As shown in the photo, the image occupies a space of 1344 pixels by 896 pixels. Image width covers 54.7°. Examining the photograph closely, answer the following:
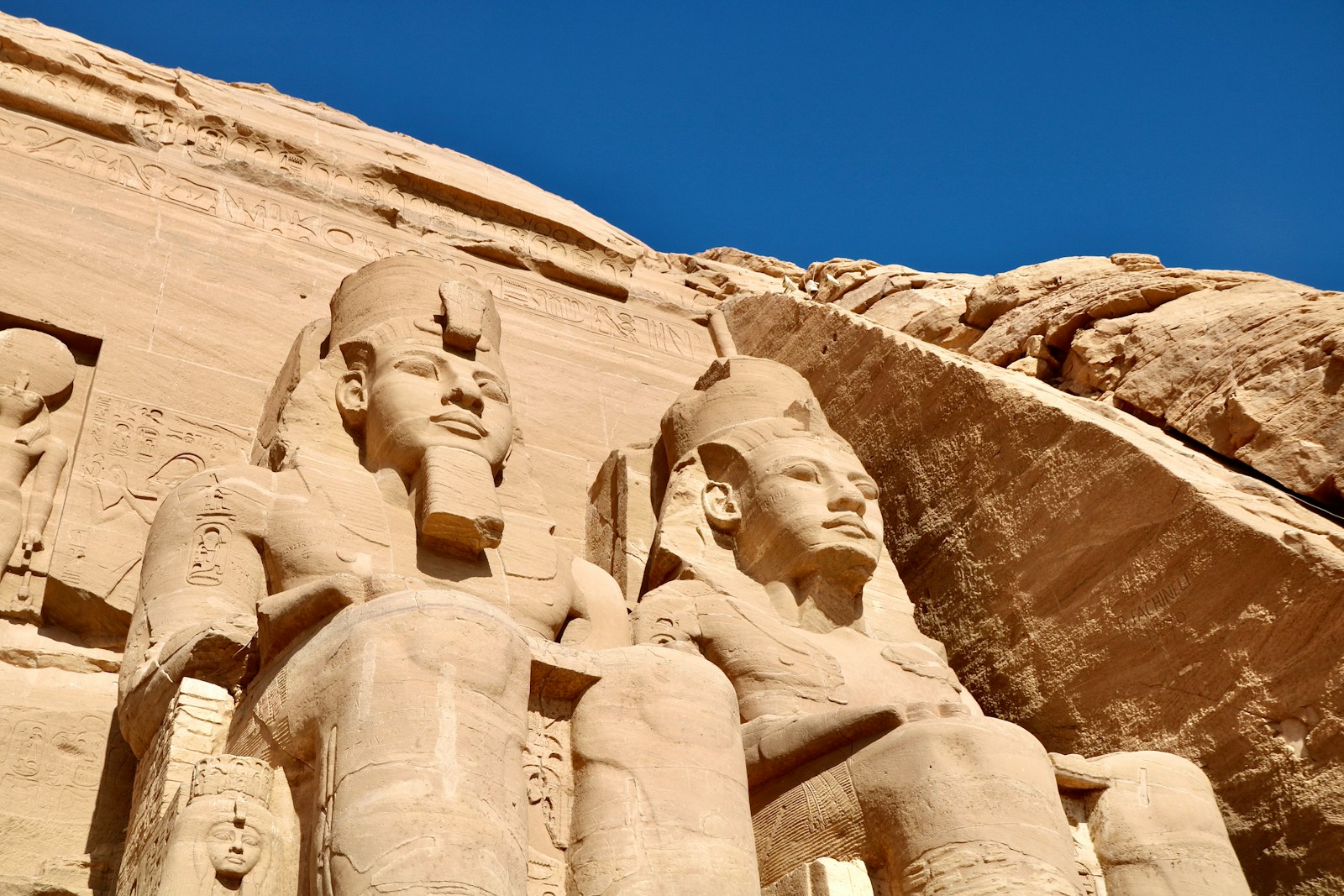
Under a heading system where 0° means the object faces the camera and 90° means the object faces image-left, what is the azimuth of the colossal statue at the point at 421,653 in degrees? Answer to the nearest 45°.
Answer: approximately 315°

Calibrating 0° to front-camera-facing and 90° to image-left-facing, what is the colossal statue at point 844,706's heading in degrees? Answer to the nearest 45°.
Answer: approximately 315°

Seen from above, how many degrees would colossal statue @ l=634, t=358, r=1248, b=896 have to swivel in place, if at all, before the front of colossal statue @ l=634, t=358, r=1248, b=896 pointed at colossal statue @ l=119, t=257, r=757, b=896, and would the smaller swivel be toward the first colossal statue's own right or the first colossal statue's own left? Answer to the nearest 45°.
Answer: approximately 90° to the first colossal statue's own right
